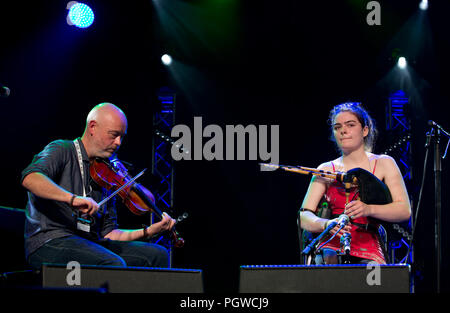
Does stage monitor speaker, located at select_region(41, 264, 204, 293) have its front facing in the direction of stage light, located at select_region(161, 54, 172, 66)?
yes

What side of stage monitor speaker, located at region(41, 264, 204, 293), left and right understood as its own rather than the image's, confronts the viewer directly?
back

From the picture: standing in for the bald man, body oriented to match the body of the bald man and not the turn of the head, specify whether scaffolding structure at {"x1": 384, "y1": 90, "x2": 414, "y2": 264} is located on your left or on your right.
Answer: on your left

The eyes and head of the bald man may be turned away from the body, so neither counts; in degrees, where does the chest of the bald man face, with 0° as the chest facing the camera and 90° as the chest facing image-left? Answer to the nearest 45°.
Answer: approximately 315°

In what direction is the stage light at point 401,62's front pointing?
toward the camera

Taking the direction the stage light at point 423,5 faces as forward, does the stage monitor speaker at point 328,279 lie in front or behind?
in front

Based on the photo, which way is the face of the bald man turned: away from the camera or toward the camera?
toward the camera

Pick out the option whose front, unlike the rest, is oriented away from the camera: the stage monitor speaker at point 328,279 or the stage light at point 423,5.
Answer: the stage monitor speaker

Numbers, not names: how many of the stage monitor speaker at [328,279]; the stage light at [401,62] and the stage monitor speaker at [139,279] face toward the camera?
1

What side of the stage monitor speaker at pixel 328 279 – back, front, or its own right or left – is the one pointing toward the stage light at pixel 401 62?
front

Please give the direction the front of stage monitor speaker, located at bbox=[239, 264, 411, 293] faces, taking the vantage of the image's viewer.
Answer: facing away from the viewer

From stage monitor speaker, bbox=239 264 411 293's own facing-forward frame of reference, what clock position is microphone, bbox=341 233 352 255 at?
The microphone is roughly at 12 o'clock from the stage monitor speaker.
